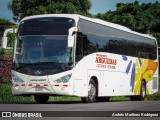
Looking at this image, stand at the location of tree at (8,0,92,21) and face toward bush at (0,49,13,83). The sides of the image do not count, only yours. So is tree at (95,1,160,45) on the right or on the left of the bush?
left

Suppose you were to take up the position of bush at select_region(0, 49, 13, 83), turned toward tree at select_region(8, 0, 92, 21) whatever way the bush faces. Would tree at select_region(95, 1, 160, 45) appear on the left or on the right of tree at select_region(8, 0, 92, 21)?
right

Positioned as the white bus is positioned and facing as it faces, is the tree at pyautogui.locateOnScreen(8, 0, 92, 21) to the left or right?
on its right

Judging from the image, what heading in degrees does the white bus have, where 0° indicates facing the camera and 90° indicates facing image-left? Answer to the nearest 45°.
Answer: approximately 45°

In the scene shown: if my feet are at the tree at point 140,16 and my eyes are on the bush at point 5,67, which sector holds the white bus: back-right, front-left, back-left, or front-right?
front-left

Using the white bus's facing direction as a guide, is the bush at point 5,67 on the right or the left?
on its right
